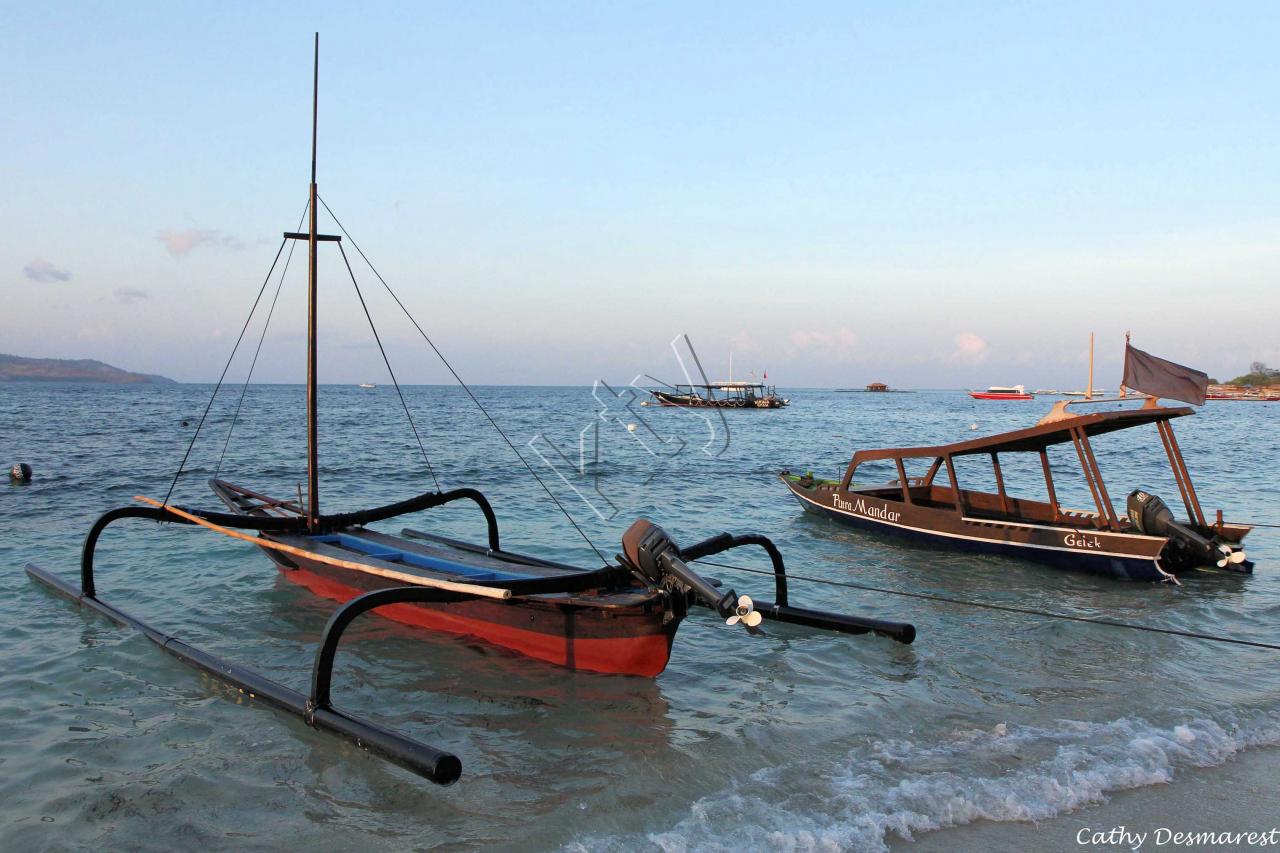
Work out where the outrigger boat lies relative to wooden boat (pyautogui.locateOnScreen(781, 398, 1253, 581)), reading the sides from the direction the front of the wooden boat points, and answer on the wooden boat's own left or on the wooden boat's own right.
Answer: on the wooden boat's own left

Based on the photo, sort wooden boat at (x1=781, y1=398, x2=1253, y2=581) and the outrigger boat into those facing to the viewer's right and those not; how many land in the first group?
0

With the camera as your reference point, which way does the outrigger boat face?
facing away from the viewer and to the left of the viewer

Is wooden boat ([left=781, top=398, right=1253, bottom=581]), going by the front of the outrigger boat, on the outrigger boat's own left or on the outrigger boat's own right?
on the outrigger boat's own right

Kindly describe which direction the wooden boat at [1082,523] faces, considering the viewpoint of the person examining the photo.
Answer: facing away from the viewer and to the left of the viewer
